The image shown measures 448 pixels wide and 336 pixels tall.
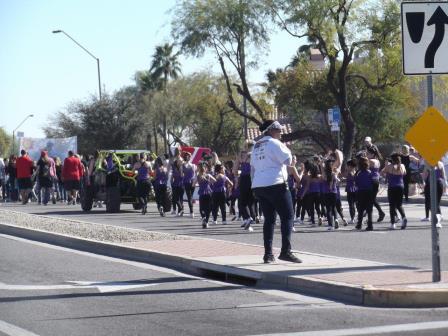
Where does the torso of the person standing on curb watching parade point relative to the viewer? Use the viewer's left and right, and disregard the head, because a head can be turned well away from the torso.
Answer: facing away from the viewer and to the right of the viewer

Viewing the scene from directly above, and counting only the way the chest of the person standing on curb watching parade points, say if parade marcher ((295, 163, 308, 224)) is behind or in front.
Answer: in front

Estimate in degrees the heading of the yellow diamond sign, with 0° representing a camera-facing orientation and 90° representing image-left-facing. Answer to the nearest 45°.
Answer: approximately 0°

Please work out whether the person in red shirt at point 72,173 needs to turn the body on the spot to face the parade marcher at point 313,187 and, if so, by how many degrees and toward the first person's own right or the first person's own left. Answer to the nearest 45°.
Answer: approximately 135° to the first person's own right

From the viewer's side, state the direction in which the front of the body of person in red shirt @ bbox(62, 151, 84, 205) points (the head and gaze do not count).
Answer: away from the camera

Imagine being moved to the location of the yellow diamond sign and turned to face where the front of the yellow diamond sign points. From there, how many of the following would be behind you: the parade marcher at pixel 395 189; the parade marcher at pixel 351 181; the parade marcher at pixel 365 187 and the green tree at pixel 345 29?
4
